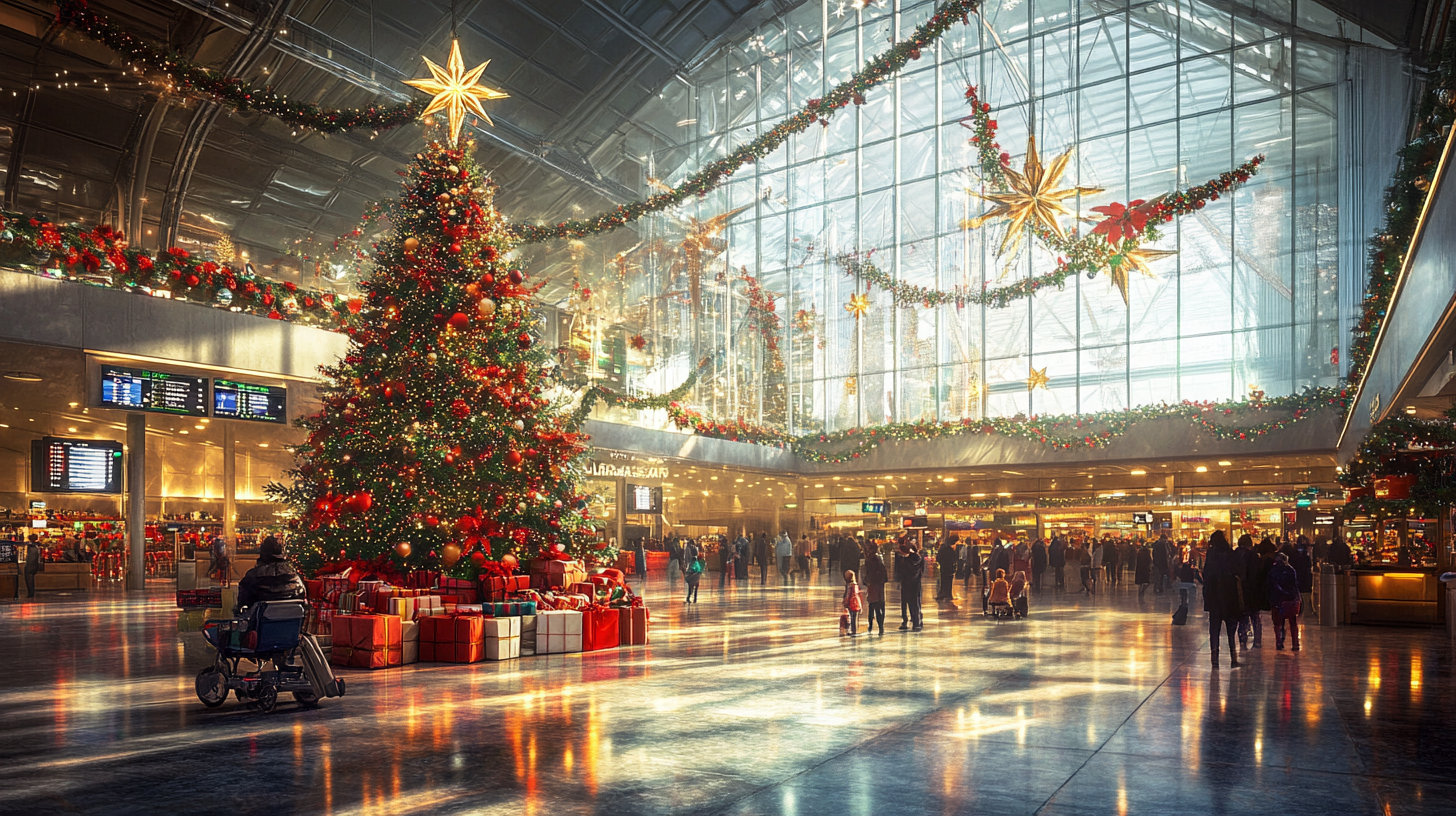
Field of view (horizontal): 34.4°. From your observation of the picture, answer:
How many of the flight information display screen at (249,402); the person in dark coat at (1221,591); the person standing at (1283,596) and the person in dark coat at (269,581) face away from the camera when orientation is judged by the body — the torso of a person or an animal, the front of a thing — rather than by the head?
3

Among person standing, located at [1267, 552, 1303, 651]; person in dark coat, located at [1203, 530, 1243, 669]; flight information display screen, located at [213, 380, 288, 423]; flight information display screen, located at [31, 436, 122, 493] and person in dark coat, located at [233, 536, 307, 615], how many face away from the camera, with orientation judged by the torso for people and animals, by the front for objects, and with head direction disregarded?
3

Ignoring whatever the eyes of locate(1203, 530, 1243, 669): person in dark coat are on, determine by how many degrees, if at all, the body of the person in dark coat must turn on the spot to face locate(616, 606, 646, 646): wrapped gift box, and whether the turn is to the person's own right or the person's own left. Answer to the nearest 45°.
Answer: approximately 90° to the person's own left

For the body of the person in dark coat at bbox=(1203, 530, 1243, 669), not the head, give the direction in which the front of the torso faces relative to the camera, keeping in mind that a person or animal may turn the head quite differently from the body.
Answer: away from the camera

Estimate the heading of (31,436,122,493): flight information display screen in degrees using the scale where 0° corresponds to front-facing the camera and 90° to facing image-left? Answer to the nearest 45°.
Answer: approximately 315°

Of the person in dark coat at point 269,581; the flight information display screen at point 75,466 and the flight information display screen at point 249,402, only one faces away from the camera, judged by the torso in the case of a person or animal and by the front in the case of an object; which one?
the person in dark coat

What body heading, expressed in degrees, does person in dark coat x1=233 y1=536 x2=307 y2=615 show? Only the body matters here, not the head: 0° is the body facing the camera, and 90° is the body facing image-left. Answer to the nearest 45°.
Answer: approximately 180°

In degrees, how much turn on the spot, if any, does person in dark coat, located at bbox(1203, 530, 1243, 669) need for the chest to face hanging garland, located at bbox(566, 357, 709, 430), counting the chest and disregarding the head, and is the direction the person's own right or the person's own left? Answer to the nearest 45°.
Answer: approximately 45° to the person's own left

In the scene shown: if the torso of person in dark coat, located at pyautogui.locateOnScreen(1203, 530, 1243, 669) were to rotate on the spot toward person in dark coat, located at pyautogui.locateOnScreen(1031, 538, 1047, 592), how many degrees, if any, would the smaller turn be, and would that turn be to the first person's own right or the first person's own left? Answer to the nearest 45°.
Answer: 0° — they already face them

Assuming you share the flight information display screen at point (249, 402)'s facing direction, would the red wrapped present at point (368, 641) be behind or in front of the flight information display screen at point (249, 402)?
in front

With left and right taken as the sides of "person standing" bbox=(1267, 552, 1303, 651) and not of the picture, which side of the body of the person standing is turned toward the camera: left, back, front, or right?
back

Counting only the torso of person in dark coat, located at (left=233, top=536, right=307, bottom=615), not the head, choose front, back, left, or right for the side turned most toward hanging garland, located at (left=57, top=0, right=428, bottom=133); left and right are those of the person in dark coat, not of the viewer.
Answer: front

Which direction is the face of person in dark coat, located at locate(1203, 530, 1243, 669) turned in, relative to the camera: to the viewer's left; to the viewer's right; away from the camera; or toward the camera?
away from the camera
